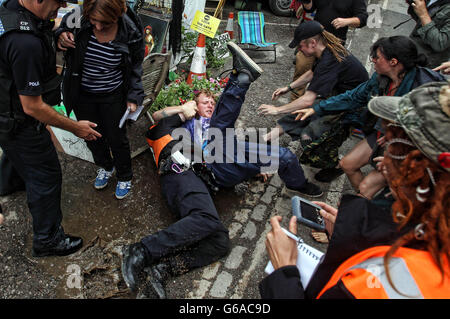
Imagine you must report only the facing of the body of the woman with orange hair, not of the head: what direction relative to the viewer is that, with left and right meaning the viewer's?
facing away from the viewer and to the left of the viewer

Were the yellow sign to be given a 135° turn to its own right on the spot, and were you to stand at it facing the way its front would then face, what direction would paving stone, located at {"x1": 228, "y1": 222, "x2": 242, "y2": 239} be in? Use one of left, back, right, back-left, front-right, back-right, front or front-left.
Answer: back-left

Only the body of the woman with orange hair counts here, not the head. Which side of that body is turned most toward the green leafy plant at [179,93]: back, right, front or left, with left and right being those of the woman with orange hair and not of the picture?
front

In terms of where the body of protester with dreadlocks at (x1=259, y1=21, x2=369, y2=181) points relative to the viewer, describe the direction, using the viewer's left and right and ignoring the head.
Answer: facing to the left of the viewer

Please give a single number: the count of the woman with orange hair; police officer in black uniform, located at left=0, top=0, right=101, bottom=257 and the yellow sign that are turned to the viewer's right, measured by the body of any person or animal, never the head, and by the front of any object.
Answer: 1

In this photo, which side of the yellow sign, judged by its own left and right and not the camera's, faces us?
front

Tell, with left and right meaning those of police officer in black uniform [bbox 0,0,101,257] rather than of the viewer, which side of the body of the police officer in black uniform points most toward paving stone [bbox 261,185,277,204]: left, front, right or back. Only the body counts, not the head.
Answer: front

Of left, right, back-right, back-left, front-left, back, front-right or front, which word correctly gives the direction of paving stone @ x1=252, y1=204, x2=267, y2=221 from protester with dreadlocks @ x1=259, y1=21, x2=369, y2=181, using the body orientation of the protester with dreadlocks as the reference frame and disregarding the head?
left

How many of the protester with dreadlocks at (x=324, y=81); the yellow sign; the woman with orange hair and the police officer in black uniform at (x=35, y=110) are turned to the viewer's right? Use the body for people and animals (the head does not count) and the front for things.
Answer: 1

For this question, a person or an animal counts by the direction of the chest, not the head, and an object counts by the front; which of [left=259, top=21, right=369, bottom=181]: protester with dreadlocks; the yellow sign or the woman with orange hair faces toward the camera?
the yellow sign

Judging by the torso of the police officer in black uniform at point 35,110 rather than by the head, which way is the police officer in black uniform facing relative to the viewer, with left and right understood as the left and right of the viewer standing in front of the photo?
facing to the right of the viewer

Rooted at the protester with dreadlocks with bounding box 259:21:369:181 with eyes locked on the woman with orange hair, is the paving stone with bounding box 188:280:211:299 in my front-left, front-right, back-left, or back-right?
front-right

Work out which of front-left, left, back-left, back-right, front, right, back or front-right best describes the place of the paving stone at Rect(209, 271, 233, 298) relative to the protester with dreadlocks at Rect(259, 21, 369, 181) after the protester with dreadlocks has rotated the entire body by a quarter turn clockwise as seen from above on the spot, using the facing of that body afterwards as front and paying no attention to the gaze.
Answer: back

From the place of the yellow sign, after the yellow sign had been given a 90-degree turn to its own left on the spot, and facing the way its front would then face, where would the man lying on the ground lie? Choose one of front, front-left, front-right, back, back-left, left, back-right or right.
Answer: right
